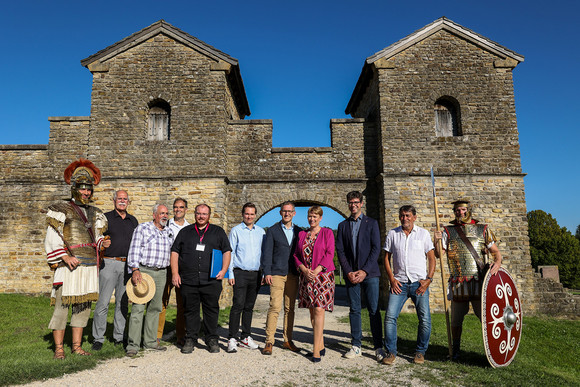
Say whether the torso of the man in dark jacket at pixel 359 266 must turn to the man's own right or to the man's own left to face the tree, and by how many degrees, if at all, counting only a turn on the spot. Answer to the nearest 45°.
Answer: approximately 135° to the man's own left

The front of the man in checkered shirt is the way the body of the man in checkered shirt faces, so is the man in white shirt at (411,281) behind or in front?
in front

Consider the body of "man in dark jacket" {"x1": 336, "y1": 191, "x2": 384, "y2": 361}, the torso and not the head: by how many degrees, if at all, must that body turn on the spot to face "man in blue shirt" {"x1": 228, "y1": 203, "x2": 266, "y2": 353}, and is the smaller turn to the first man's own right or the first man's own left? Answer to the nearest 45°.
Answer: approximately 90° to the first man's own right

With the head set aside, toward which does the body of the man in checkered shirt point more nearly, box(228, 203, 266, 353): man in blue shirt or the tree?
the man in blue shirt

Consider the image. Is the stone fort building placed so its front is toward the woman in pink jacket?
yes

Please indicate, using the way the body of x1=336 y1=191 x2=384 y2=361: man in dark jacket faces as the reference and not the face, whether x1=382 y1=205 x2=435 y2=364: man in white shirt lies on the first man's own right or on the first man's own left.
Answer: on the first man's own left

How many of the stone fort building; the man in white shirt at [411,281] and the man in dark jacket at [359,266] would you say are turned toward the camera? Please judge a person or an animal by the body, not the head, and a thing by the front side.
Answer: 3
